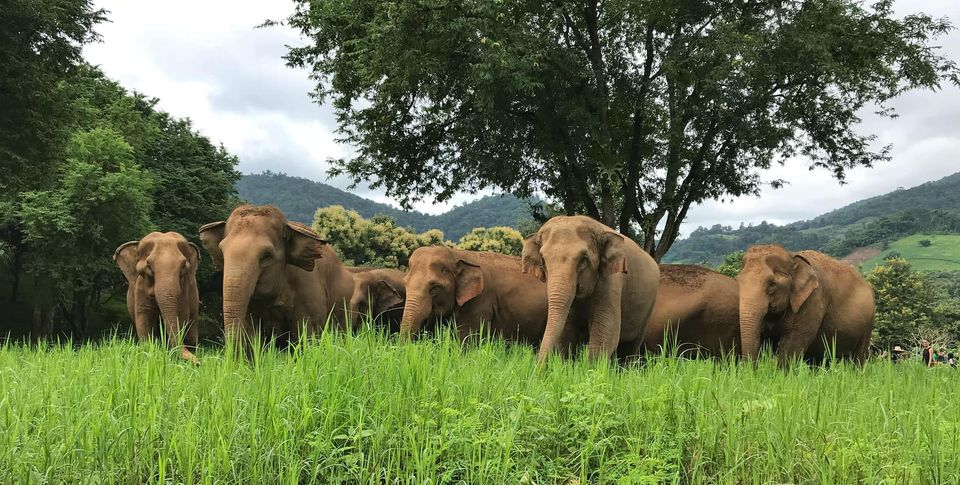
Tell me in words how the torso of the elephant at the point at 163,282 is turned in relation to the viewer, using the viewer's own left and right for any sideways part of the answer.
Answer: facing the viewer

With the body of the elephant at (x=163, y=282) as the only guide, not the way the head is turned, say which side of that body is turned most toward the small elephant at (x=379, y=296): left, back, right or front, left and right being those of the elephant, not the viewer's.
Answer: left

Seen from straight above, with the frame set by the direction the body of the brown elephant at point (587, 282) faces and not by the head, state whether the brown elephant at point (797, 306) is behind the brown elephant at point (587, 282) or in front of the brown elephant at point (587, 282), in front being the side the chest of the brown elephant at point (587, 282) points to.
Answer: behind

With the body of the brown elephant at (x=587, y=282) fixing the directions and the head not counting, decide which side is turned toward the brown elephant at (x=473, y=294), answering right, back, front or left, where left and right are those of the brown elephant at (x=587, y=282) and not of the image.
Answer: right

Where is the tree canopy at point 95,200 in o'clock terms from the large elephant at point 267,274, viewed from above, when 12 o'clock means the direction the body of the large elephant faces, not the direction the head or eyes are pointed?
The tree canopy is roughly at 4 o'clock from the large elephant.

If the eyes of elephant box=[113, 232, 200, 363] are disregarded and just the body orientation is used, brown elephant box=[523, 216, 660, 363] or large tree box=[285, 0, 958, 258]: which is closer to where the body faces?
the brown elephant

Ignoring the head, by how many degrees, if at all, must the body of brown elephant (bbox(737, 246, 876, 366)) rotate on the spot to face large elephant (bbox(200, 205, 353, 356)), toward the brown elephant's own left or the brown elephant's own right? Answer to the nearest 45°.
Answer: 0° — it already faces it

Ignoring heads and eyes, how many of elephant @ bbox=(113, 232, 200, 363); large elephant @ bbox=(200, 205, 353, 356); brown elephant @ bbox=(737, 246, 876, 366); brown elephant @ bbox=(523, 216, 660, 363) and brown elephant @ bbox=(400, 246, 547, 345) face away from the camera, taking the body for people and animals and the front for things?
0

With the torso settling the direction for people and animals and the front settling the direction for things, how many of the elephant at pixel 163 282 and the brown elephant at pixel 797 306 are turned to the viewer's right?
0

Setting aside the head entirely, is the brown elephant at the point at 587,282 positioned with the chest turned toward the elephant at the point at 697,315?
no

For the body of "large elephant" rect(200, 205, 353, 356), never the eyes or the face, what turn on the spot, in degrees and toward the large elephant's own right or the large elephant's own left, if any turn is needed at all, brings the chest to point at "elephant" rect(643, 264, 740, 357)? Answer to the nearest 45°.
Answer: approximately 135° to the large elephant's own left

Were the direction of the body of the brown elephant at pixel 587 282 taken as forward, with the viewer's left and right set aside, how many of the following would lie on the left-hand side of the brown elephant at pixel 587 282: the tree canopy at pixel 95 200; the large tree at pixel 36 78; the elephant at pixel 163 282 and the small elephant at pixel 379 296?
0

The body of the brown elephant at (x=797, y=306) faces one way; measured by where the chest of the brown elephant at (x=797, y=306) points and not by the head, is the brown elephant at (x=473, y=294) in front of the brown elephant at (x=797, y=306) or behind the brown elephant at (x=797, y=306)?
in front

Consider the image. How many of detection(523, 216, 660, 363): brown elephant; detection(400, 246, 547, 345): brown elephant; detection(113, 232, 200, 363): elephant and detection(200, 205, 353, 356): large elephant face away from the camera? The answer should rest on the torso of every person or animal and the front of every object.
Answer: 0

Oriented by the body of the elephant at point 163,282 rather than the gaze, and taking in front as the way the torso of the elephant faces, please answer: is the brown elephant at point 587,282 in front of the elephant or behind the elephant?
in front

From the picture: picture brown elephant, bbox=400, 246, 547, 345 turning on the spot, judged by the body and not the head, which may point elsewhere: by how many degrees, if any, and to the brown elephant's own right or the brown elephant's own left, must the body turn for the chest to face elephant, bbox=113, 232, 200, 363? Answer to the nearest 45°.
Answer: approximately 45° to the brown elephant's own right
